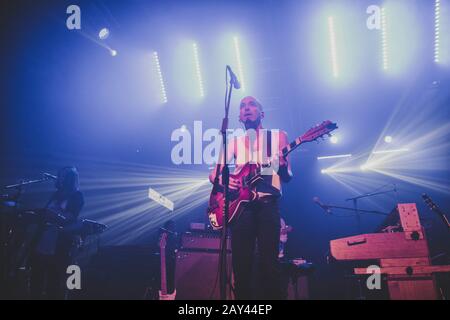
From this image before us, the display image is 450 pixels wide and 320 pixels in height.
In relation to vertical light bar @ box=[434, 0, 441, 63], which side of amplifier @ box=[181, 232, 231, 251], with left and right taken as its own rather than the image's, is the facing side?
left

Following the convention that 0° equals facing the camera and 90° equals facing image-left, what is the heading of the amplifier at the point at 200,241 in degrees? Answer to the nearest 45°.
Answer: approximately 0°

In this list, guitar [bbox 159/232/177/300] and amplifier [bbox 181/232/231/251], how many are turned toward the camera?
2
